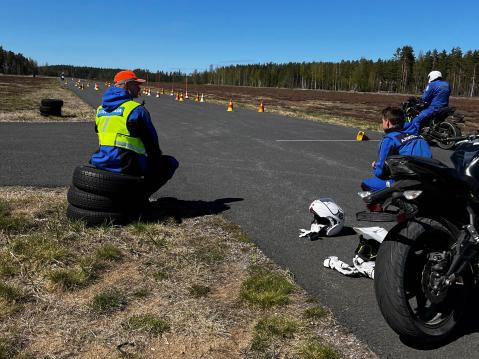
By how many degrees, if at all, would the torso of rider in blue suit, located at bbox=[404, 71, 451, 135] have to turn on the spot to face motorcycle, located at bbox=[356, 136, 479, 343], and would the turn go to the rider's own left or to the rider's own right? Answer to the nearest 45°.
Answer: approximately 135° to the rider's own left

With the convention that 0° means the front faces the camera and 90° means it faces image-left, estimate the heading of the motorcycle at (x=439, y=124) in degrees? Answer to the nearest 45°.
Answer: approximately 135°

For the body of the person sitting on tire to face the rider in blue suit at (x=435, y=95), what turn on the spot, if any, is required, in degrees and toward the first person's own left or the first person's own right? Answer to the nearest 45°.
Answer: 0° — they already face them

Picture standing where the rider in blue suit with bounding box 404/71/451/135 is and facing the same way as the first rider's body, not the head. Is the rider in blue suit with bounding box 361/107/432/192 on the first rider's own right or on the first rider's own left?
on the first rider's own left

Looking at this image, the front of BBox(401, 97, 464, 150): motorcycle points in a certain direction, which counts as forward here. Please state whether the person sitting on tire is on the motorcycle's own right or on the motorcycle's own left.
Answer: on the motorcycle's own left

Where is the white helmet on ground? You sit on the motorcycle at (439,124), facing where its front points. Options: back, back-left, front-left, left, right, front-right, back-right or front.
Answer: back-left

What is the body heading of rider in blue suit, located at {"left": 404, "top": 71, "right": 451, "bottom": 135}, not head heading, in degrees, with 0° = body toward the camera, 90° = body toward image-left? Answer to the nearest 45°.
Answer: approximately 135°

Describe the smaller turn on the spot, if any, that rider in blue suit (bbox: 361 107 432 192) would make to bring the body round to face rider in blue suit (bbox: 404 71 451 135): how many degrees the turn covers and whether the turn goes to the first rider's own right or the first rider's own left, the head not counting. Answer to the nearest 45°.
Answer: approximately 45° to the first rider's own right

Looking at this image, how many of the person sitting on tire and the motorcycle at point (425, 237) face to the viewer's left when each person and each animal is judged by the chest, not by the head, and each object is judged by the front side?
0

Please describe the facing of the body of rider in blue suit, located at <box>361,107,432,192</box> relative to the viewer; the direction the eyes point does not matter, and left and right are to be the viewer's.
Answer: facing away from the viewer and to the left of the viewer

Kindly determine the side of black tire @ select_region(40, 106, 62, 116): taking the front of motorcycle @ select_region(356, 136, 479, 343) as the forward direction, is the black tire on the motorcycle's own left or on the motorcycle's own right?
on the motorcycle's own left

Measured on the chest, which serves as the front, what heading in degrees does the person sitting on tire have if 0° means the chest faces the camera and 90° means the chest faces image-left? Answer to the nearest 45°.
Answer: approximately 225°

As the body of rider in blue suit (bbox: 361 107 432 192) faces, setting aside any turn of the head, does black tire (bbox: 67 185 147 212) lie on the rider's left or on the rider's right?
on the rider's left

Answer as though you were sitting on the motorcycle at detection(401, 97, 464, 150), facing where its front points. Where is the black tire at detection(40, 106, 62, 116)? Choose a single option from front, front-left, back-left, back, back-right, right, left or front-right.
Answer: front-left
